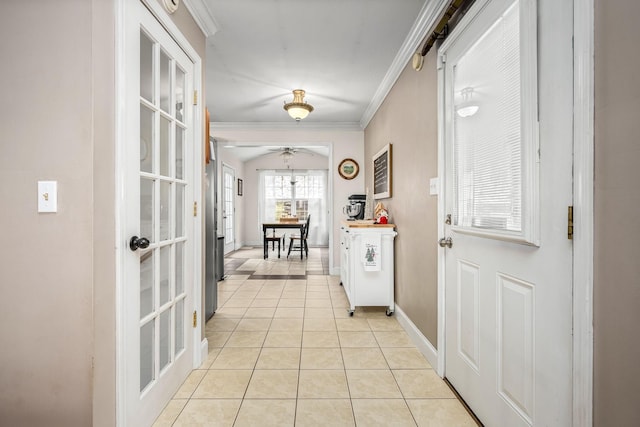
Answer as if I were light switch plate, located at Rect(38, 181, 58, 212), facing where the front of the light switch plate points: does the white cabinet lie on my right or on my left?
on my left

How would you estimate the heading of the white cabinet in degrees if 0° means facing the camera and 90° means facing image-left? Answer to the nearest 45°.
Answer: approximately 90°

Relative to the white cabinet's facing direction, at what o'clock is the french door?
The french door is roughly at 10 o'clock from the white cabinet.

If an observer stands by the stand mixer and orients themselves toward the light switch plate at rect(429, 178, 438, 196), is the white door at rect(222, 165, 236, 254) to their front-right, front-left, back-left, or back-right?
back-right

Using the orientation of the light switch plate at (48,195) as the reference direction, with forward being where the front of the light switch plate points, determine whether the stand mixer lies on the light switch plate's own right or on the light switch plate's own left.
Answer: on the light switch plate's own left

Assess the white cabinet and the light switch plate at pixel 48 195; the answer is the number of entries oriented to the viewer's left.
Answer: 1

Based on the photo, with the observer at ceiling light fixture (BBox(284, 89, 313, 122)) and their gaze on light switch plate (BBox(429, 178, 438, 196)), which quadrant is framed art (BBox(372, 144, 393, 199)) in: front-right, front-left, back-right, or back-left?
front-left

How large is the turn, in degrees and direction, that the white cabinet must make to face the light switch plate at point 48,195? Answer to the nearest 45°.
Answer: approximately 45° to its left
